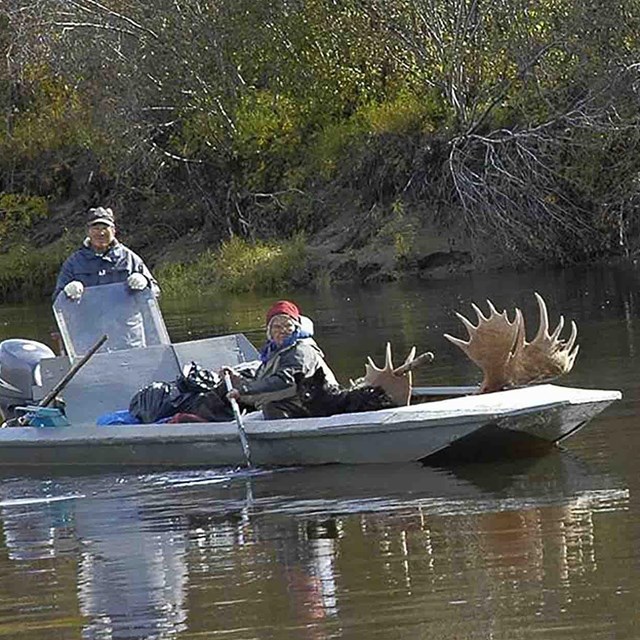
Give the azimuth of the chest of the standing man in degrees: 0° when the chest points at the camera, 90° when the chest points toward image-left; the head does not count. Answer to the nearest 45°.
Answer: approximately 0°

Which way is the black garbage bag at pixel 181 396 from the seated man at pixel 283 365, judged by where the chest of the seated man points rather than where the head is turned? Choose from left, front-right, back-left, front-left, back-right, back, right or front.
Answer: right

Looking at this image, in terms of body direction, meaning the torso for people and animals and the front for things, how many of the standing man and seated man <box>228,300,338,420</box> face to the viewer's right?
0

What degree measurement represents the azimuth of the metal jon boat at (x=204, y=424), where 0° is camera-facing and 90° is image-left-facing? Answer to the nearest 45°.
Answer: approximately 315°

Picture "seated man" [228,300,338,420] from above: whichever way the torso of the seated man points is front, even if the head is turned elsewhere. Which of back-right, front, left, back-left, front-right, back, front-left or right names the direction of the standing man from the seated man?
right

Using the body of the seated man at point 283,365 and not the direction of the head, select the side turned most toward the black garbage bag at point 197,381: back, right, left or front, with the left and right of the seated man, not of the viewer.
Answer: right

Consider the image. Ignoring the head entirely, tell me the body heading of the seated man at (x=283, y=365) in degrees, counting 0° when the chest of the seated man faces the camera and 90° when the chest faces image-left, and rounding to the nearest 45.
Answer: approximately 45°

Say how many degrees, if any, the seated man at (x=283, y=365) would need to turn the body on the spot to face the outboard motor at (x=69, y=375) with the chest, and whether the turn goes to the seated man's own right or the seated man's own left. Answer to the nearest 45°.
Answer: approximately 90° to the seated man's own right
